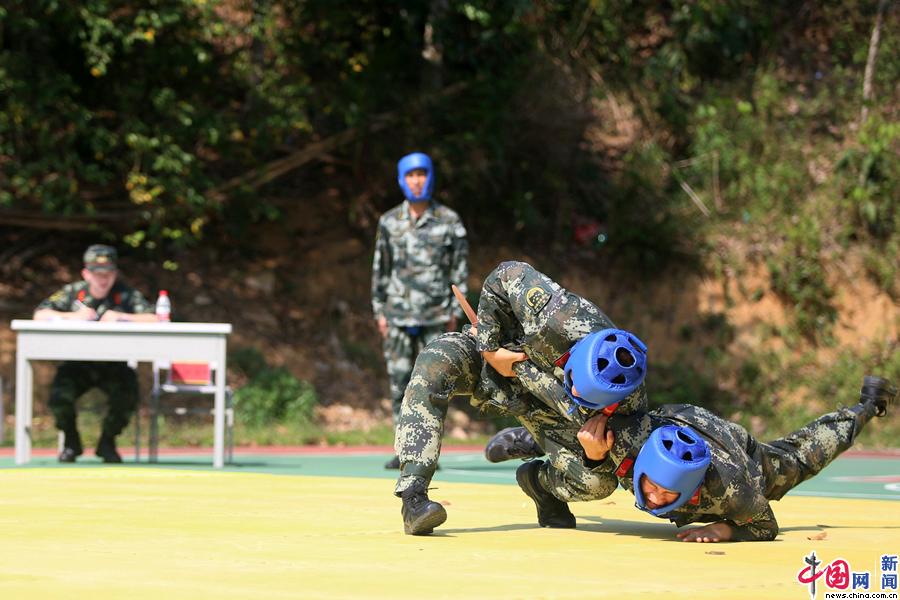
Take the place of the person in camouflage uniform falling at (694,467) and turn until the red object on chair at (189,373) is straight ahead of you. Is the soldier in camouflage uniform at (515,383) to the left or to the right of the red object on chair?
left

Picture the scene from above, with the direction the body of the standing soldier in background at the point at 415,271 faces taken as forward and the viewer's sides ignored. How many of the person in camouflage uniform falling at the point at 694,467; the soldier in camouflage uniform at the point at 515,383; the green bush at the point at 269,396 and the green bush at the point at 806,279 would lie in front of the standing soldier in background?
2

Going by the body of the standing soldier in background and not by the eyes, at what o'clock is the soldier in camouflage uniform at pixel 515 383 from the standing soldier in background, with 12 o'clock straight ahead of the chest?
The soldier in camouflage uniform is roughly at 12 o'clock from the standing soldier in background.

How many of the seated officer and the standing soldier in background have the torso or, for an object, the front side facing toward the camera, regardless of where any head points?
2

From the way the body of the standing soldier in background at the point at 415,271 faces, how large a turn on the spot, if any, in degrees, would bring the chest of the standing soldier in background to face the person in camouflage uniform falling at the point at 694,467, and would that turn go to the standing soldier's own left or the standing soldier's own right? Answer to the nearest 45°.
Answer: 0° — they already face them

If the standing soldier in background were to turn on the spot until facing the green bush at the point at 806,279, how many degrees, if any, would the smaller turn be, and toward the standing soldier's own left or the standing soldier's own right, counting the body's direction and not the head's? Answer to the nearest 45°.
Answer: approximately 135° to the standing soldier's own left

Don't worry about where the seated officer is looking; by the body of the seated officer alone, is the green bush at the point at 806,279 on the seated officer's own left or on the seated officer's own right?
on the seated officer's own left

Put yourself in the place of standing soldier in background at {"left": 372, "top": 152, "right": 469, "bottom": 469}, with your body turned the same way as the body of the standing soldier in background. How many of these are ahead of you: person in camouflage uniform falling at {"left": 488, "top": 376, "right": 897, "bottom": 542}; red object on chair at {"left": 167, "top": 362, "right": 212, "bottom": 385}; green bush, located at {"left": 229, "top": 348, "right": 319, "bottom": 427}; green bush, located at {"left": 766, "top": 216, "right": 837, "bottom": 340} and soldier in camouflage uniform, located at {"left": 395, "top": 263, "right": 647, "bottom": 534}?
2

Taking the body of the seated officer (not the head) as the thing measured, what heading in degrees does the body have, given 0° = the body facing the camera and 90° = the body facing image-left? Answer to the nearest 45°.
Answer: approximately 0°

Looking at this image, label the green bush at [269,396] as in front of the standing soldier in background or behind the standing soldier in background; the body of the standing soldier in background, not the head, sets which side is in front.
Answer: behind
